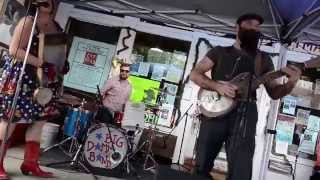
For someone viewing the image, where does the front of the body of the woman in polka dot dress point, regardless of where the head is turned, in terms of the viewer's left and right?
facing to the right of the viewer

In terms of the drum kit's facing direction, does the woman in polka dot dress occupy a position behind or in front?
in front

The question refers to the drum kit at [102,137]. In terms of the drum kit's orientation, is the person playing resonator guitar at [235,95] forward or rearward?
forward
